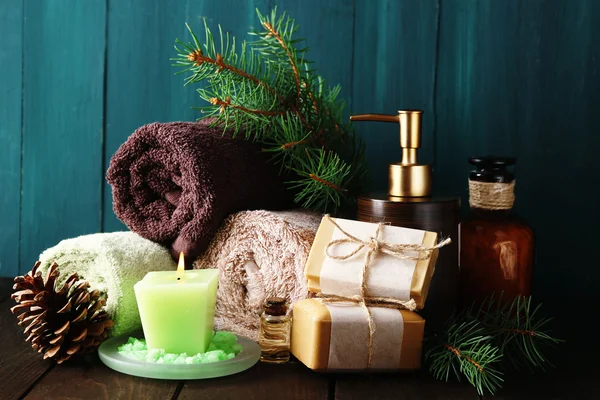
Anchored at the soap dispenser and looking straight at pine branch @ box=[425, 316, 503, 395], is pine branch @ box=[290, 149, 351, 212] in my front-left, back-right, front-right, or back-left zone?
back-right

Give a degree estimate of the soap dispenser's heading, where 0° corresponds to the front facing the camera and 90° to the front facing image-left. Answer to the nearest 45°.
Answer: approximately 90°

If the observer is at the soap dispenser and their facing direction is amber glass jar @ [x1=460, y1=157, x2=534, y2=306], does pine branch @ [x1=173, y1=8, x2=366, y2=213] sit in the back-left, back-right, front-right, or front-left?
back-left

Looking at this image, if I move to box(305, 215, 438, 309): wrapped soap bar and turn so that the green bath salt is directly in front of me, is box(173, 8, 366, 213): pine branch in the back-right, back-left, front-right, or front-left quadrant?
front-right
